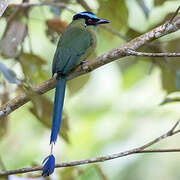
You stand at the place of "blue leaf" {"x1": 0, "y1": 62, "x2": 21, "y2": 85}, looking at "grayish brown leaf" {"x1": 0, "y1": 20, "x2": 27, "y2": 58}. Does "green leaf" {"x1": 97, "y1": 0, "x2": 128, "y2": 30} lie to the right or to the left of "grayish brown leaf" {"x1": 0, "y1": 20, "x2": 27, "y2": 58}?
right

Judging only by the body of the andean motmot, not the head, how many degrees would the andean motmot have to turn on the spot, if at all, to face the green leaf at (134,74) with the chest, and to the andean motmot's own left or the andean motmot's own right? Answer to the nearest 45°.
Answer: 0° — it already faces it

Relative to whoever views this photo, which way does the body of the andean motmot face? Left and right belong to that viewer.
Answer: facing away from the viewer and to the right of the viewer
